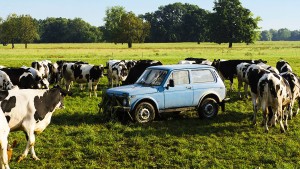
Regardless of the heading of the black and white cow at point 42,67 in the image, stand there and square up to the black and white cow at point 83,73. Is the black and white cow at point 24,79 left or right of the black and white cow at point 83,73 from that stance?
right

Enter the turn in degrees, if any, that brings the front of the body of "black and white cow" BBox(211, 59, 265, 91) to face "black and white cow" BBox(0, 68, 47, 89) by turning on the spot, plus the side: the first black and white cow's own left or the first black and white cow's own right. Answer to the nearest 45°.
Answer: approximately 45° to the first black and white cow's own left

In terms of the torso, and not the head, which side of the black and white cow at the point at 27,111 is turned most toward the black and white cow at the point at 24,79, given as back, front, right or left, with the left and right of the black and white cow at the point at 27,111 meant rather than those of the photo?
left

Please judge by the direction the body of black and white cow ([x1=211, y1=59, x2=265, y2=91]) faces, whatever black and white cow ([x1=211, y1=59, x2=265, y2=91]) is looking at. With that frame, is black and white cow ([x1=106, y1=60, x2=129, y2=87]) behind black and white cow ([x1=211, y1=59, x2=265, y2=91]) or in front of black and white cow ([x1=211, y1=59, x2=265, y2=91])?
in front

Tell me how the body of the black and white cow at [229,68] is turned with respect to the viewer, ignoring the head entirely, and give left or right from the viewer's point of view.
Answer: facing to the left of the viewer

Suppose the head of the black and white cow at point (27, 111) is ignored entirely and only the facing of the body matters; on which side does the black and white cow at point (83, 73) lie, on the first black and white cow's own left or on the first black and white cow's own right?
on the first black and white cow's own left

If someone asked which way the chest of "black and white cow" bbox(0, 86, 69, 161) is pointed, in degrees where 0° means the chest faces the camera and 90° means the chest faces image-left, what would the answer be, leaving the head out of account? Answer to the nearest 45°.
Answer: approximately 270°

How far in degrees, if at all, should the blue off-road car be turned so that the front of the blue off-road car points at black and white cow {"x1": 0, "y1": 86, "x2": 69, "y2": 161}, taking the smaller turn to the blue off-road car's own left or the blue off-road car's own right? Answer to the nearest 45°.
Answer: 0° — it already faces it
